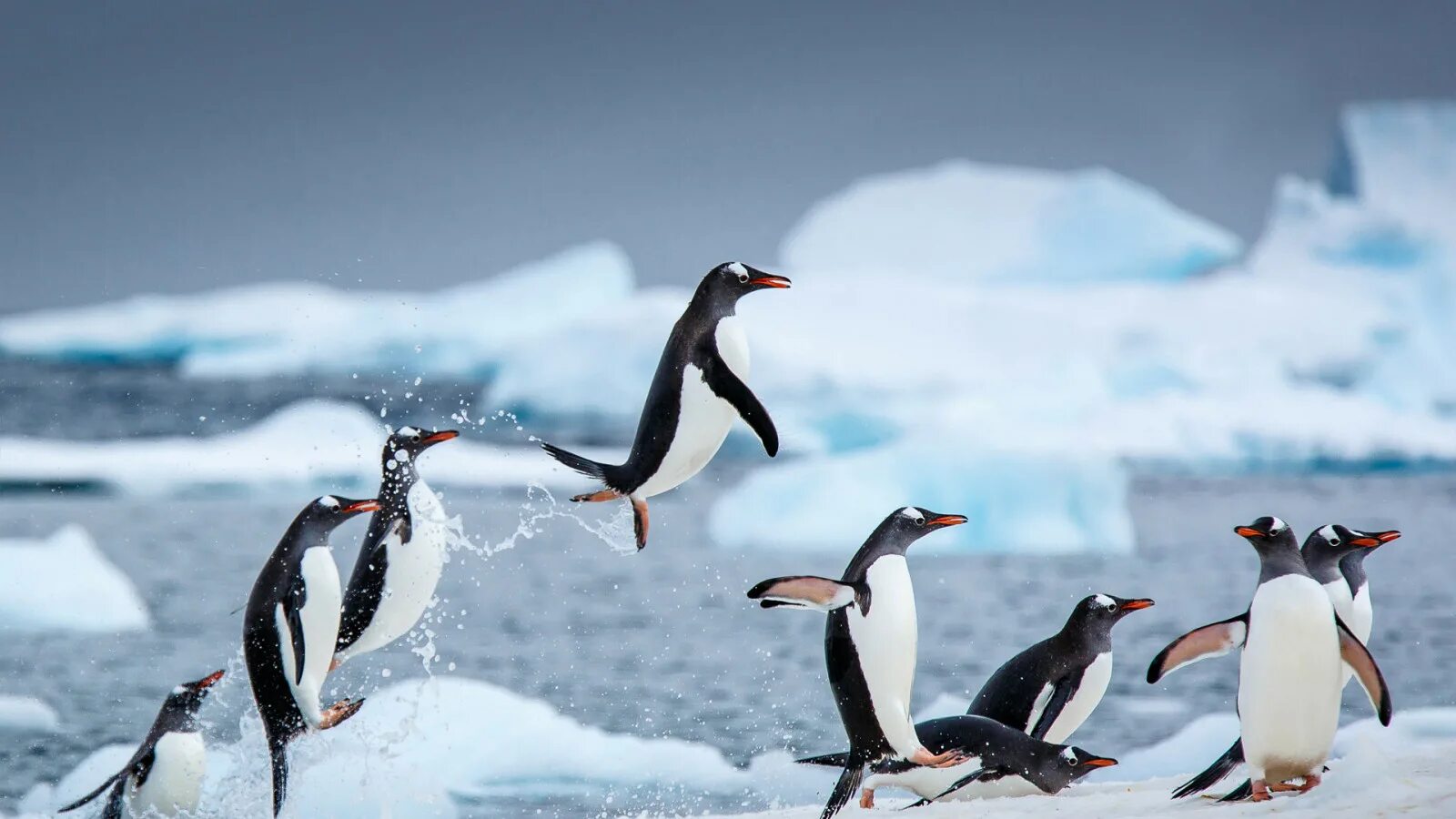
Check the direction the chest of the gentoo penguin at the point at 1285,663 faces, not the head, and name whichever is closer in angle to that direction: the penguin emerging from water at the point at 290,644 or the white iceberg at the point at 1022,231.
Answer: the penguin emerging from water

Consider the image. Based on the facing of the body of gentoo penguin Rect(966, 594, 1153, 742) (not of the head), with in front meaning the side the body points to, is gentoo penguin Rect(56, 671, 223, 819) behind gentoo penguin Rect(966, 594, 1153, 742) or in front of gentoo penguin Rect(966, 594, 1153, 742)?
behind

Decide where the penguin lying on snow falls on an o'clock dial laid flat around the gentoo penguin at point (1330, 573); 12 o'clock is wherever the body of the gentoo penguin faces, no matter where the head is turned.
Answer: The penguin lying on snow is roughly at 5 o'clock from the gentoo penguin.

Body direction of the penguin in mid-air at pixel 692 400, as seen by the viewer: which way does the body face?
to the viewer's right

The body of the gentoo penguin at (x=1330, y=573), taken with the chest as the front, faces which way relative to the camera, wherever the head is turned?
to the viewer's right

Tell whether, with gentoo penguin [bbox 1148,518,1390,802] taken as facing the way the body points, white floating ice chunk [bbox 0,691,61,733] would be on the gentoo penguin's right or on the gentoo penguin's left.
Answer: on the gentoo penguin's right

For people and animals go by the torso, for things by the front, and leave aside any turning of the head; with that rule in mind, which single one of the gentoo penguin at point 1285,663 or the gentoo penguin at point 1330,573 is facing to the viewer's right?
the gentoo penguin at point 1330,573

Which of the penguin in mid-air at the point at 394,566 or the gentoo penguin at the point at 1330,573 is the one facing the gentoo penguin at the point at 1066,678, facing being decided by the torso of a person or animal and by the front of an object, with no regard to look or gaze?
the penguin in mid-air

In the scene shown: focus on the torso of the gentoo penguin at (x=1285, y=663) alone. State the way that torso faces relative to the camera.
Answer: toward the camera

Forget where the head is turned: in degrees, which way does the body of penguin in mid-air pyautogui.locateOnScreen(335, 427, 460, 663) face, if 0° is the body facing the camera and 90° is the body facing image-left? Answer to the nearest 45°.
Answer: approximately 270°

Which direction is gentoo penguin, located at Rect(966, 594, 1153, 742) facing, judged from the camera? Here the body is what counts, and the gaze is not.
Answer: to the viewer's right

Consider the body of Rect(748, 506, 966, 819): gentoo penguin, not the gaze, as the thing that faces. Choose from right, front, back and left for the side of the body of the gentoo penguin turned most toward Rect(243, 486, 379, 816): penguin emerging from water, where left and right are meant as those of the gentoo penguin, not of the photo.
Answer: back

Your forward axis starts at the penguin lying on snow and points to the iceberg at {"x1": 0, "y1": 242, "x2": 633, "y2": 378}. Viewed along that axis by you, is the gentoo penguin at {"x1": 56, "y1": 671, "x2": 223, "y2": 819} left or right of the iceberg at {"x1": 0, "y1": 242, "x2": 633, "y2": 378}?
left
